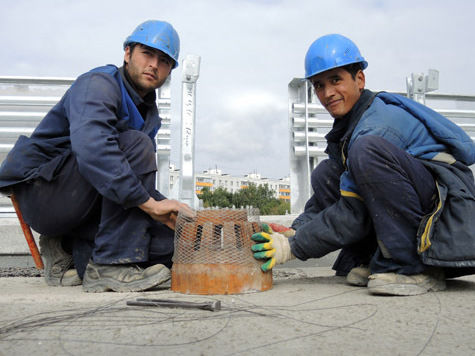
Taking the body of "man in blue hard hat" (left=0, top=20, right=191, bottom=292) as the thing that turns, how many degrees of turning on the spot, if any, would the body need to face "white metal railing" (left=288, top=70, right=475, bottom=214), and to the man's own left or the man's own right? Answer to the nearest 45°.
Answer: approximately 45° to the man's own left

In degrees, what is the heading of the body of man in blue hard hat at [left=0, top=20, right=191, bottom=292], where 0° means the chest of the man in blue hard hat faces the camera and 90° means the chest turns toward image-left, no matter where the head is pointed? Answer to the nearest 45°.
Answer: approximately 270°

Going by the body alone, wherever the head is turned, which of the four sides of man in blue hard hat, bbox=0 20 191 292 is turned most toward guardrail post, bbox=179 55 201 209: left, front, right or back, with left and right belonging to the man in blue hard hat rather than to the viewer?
left
